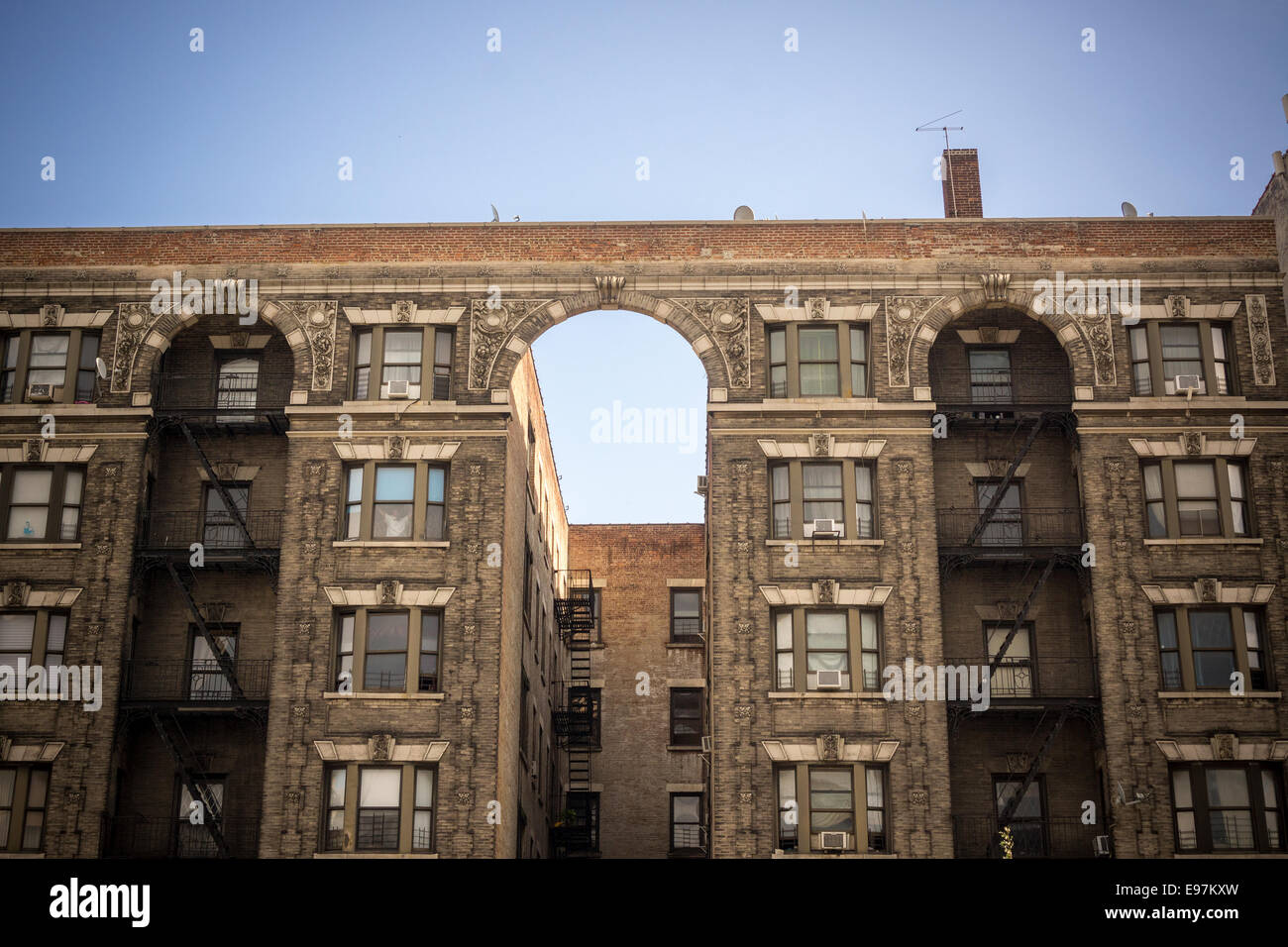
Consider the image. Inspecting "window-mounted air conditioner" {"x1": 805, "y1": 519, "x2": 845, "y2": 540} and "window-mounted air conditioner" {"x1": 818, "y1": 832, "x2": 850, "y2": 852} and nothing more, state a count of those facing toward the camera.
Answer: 2

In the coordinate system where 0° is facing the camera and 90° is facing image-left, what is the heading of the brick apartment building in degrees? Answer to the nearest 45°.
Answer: approximately 0°
